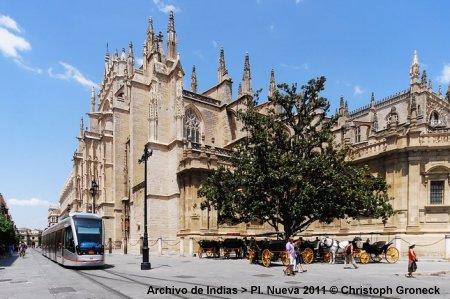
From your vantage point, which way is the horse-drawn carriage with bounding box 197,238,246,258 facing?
to the viewer's left

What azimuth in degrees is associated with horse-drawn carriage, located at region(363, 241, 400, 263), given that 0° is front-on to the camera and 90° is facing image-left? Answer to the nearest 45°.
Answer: approximately 90°

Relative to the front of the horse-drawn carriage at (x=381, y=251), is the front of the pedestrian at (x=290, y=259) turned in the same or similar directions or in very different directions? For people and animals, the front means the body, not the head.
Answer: very different directions

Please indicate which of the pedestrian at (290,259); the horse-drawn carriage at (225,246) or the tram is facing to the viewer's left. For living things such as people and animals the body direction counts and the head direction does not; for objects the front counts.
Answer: the horse-drawn carriage

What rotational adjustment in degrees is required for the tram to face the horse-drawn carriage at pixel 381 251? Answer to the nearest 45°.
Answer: approximately 45° to its left
